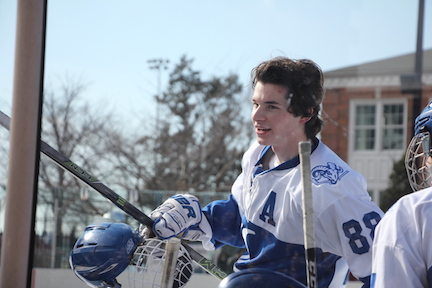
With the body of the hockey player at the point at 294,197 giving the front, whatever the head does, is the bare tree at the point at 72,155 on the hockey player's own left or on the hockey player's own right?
on the hockey player's own right

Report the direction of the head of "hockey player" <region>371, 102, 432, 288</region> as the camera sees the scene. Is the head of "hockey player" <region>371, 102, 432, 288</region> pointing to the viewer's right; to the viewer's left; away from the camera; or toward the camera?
to the viewer's left

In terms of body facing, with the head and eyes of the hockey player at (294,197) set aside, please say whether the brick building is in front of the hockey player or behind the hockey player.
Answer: behind

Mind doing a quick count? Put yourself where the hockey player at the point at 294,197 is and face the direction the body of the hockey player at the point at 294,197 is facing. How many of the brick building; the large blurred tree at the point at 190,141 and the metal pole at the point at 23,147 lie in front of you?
1

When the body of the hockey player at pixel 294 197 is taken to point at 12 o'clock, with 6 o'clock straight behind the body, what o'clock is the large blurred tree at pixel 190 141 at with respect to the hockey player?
The large blurred tree is roughly at 4 o'clock from the hockey player.
